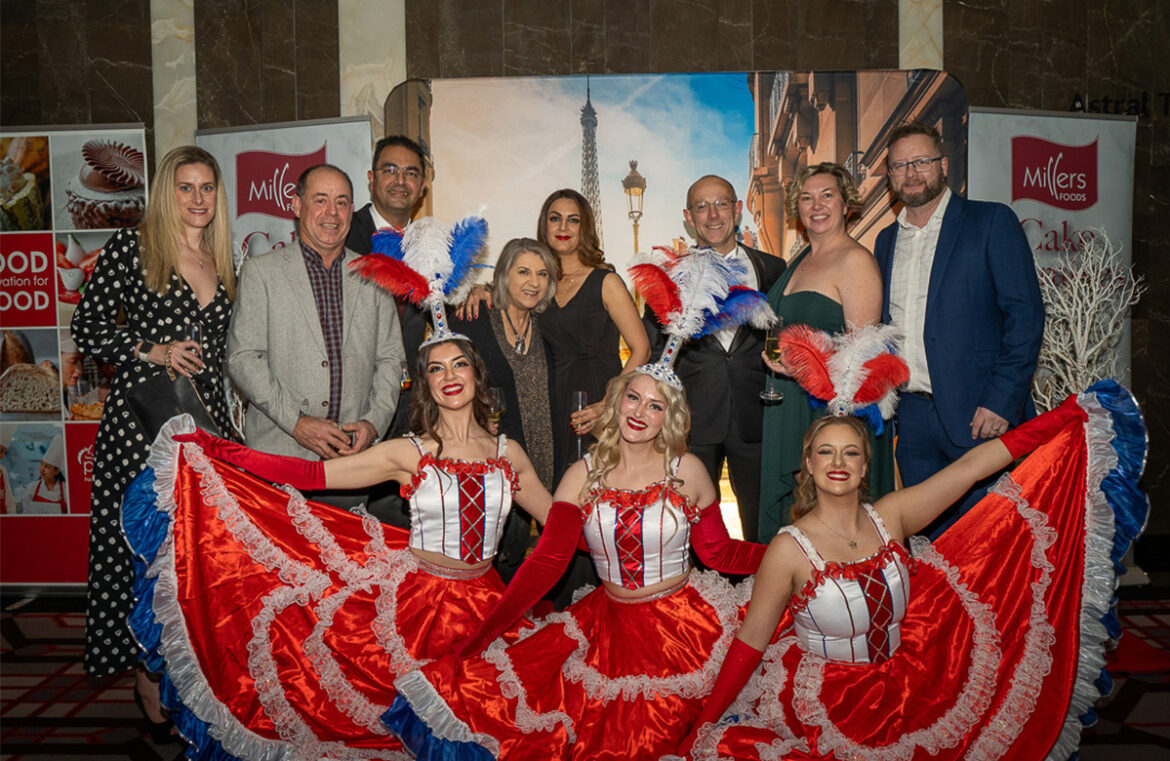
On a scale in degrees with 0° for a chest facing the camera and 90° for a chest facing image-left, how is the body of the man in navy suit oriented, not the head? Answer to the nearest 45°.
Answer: approximately 45°

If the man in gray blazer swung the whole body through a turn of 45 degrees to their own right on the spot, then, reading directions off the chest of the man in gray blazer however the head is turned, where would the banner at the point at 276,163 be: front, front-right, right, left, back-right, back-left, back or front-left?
back

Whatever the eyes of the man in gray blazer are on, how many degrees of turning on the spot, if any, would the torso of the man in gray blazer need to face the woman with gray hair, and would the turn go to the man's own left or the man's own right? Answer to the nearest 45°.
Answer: approximately 45° to the man's own left

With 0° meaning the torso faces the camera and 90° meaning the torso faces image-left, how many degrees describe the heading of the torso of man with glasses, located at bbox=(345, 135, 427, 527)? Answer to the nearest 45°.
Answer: approximately 0°

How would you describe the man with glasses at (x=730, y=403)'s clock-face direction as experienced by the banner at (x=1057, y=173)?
The man with glasses is roughly at 1 o'clock from the banner.

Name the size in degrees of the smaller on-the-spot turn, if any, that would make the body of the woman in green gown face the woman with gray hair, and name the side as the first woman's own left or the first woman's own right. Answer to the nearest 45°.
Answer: approximately 45° to the first woman's own right

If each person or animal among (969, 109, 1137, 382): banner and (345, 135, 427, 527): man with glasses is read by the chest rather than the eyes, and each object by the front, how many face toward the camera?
2
